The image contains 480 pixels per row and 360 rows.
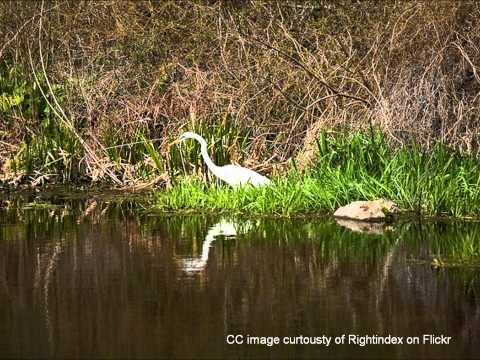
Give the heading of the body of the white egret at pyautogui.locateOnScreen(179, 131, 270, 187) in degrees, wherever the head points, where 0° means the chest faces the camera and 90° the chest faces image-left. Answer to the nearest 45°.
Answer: approximately 90°

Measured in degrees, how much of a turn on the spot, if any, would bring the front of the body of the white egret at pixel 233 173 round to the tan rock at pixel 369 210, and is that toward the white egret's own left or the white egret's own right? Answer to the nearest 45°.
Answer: approximately 135° to the white egret's own left
